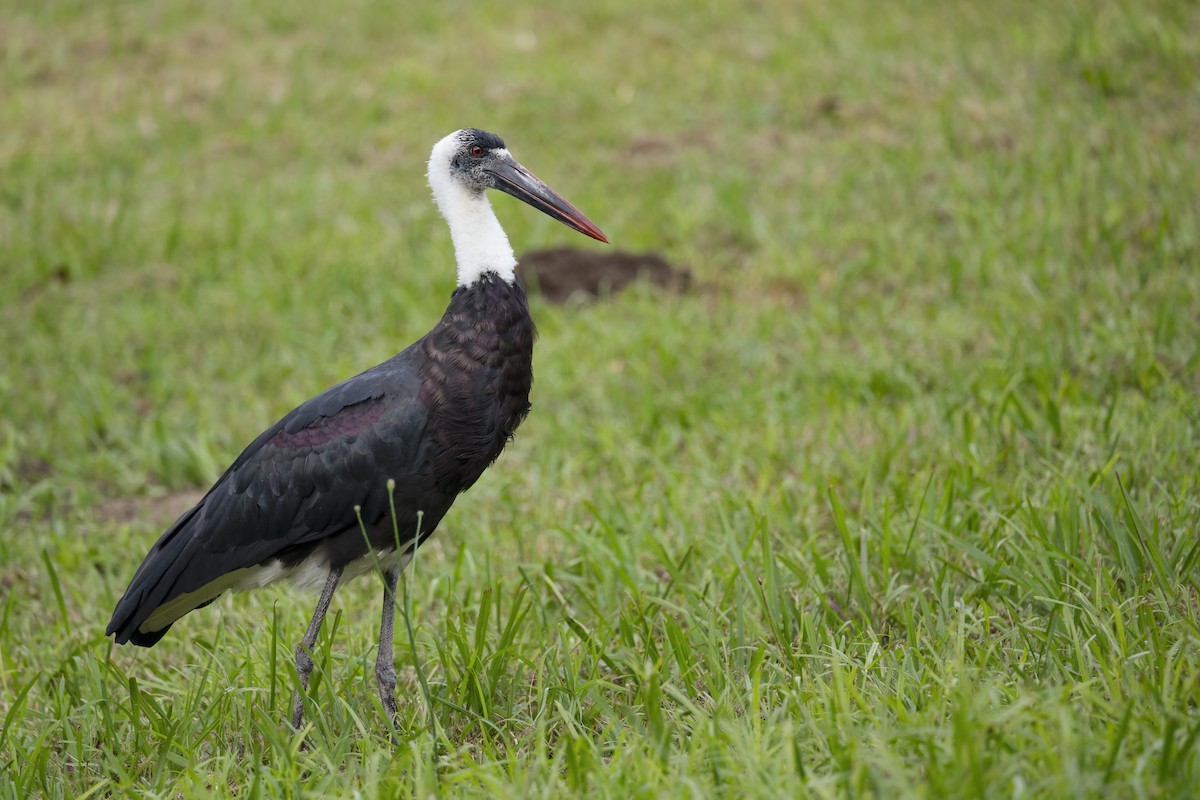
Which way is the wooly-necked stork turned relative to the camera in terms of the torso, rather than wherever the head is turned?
to the viewer's right
